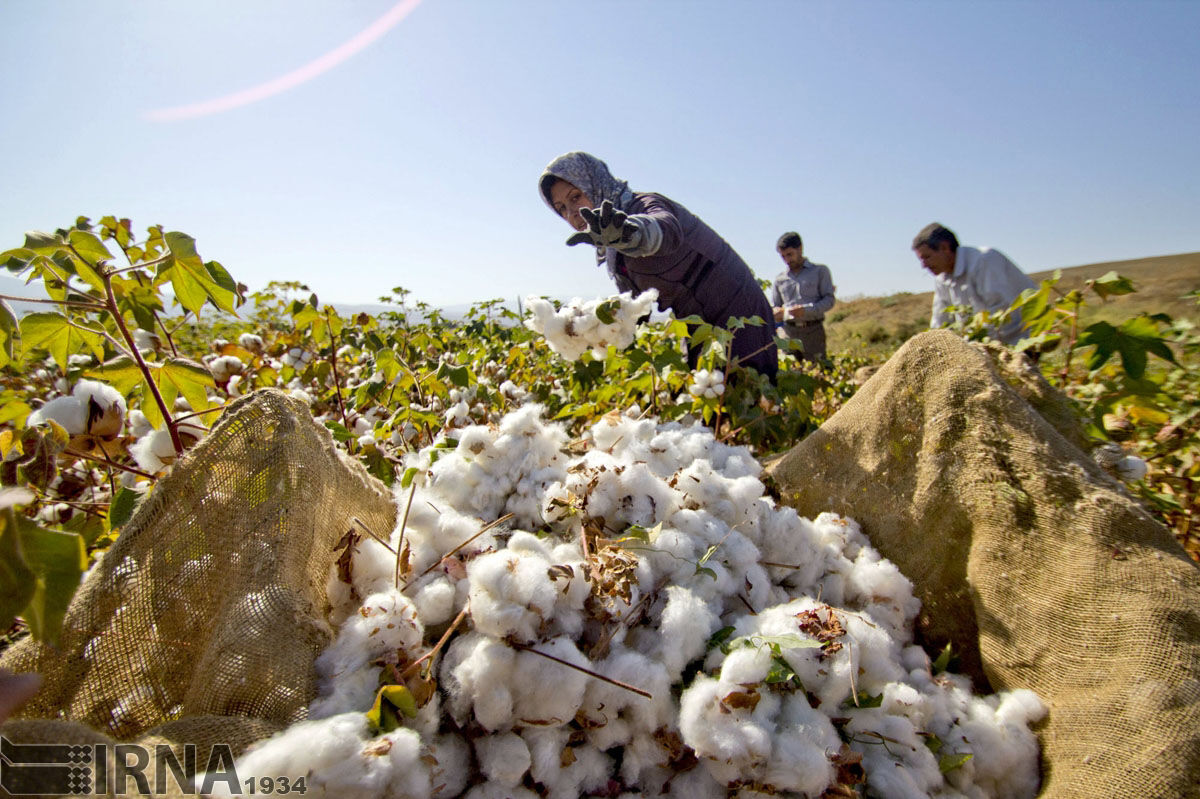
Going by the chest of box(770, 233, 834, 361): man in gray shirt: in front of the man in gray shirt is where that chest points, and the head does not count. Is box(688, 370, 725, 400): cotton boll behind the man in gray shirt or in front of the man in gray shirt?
in front

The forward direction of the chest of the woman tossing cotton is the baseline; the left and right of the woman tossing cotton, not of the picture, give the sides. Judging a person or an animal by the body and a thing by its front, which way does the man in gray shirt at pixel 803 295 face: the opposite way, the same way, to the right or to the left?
the same way

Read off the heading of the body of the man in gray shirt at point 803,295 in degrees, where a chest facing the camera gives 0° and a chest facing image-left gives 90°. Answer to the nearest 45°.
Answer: approximately 45°

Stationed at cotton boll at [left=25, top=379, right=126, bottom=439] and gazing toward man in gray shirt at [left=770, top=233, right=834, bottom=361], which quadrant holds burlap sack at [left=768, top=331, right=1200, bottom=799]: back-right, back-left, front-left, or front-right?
front-right

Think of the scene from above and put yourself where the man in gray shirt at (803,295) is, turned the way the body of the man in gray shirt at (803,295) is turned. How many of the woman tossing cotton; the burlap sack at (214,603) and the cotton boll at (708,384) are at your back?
0

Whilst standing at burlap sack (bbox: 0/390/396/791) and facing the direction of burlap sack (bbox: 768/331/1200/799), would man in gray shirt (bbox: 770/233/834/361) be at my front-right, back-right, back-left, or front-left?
front-left

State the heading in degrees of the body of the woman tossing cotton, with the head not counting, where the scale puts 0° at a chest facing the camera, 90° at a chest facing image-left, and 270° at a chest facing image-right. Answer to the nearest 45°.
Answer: approximately 45°

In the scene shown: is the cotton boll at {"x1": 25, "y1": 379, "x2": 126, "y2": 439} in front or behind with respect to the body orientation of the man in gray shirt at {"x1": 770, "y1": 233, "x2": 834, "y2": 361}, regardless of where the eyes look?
in front

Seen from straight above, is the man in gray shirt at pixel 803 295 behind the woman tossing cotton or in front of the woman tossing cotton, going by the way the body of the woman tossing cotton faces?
behind

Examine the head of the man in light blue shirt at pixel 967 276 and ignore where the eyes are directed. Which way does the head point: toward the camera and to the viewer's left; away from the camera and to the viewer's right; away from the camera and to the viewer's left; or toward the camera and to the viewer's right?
toward the camera and to the viewer's left

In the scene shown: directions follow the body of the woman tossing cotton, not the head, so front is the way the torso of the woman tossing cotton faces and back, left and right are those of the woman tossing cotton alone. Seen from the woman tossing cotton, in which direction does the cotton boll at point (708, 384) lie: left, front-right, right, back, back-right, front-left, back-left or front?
front-left

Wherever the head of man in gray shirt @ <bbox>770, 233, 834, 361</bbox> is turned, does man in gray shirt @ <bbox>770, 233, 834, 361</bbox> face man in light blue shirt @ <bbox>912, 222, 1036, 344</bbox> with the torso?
no

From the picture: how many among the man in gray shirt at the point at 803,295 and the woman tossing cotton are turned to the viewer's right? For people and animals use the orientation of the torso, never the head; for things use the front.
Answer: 0

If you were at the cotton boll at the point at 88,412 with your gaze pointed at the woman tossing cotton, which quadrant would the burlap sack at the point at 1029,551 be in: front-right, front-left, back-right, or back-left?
front-right

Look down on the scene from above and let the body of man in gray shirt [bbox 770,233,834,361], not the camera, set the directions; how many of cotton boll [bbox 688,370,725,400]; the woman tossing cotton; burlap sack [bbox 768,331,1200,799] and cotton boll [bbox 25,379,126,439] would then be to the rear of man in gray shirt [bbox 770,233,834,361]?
0

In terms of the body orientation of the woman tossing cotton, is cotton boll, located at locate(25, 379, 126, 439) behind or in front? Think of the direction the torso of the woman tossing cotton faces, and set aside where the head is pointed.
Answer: in front
